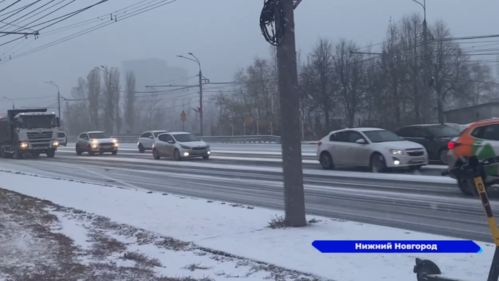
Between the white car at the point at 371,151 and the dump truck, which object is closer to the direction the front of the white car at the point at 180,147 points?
the white car

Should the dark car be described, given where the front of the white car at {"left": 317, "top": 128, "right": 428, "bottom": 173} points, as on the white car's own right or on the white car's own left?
on the white car's own left

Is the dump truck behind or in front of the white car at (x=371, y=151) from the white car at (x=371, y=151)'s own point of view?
behind

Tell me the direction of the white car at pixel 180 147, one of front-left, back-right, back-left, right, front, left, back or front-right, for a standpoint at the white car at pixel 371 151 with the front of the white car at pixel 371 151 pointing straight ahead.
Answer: back

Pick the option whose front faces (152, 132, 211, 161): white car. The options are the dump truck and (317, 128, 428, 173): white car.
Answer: the dump truck

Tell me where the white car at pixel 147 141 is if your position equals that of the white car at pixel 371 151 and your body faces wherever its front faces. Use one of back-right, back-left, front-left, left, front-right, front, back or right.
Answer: back

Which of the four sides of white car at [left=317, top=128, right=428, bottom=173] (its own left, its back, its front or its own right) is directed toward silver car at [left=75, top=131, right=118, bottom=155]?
back
